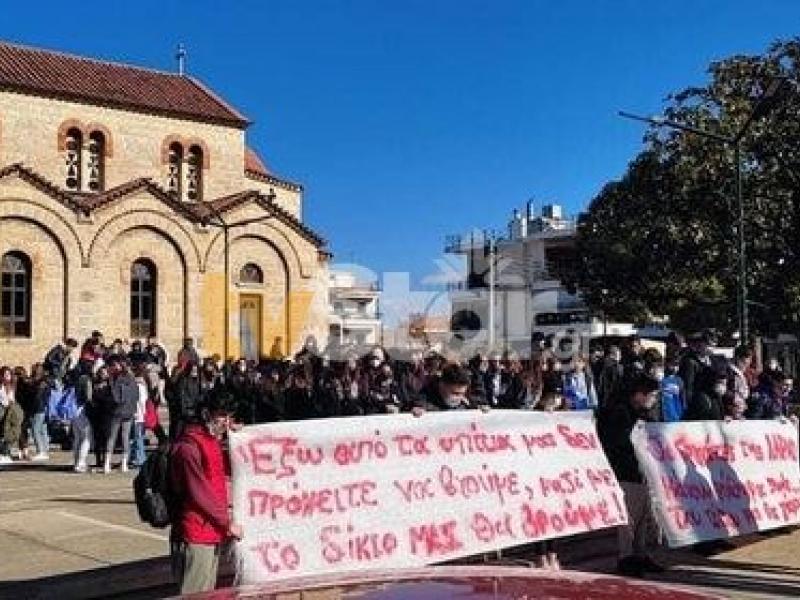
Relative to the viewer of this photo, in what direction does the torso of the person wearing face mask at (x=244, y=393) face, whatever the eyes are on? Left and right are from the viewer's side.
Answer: facing the viewer

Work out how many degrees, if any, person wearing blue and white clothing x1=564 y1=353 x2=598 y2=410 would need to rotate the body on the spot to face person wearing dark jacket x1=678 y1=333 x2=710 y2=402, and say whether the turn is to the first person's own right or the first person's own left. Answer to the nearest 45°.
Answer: approximately 45° to the first person's own left

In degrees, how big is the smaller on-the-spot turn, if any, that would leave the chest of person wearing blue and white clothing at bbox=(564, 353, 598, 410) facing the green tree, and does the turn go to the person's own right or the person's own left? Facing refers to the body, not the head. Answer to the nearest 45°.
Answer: approximately 180°

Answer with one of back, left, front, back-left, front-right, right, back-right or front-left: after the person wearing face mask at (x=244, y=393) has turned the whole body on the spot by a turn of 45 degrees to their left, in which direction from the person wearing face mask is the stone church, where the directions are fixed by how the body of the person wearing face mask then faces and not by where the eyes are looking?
back-left

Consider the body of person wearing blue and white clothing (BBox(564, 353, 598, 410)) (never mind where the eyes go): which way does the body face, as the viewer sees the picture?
toward the camera

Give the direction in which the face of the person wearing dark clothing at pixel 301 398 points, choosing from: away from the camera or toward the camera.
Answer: toward the camera

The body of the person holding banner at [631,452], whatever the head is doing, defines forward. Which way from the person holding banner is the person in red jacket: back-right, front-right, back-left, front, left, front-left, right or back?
back-right
